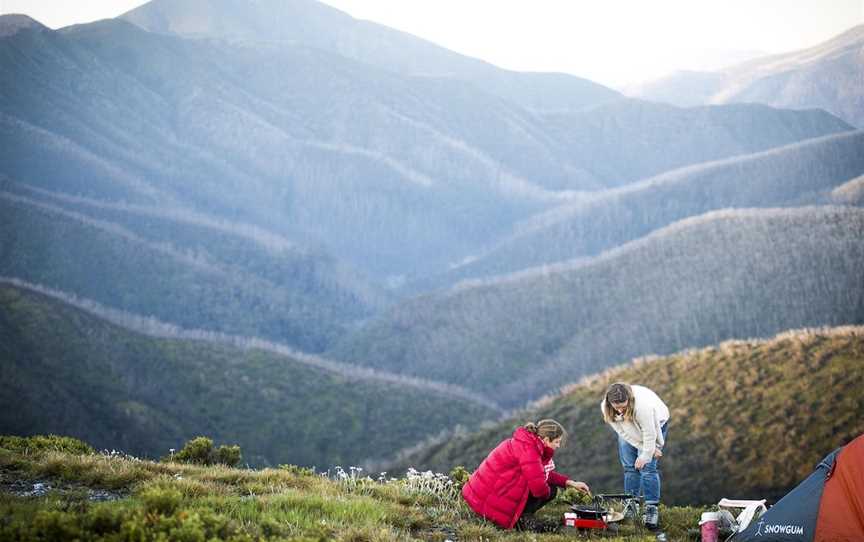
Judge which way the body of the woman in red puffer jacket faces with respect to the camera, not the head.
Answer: to the viewer's right

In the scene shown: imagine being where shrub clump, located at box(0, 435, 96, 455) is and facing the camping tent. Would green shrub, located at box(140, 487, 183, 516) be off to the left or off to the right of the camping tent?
right

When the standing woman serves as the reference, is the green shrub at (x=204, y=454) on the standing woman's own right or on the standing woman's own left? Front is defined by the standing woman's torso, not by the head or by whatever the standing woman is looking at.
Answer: on the standing woman's own right

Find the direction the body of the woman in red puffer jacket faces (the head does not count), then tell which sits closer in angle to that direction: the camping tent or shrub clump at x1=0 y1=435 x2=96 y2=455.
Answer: the camping tent

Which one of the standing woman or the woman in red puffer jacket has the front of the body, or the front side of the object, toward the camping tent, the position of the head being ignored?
the woman in red puffer jacket

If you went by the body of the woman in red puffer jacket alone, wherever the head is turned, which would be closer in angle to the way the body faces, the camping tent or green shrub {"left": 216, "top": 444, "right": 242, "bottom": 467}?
the camping tent

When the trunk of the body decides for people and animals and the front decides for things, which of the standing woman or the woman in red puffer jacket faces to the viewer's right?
the woman in red puffer jacket

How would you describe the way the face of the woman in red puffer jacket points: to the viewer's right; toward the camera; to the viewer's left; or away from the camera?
to the viewer's right

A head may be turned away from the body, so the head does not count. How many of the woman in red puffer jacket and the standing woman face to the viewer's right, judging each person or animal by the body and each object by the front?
1

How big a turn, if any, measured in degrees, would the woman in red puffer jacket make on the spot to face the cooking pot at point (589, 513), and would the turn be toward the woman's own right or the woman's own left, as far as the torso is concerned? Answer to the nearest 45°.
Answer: approximately 45° to the woman's own left
